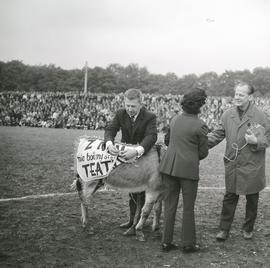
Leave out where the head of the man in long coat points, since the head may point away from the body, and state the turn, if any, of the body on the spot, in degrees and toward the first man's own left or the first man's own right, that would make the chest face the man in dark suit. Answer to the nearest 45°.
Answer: approximately 45° to the first man's own right

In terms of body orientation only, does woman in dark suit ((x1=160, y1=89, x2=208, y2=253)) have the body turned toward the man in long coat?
yes

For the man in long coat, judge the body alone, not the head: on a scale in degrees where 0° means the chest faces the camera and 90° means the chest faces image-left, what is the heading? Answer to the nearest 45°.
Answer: approximately 45°

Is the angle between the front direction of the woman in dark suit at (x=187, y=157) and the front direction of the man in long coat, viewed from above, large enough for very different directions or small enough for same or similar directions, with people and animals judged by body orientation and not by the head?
very different directions

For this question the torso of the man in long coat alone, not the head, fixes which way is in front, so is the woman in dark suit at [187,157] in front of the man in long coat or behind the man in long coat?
in front

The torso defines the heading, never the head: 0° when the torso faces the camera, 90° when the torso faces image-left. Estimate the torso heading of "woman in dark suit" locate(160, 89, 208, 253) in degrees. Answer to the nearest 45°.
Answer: approximately 225°

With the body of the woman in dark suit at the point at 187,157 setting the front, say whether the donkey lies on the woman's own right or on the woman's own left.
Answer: on the woman's own left
